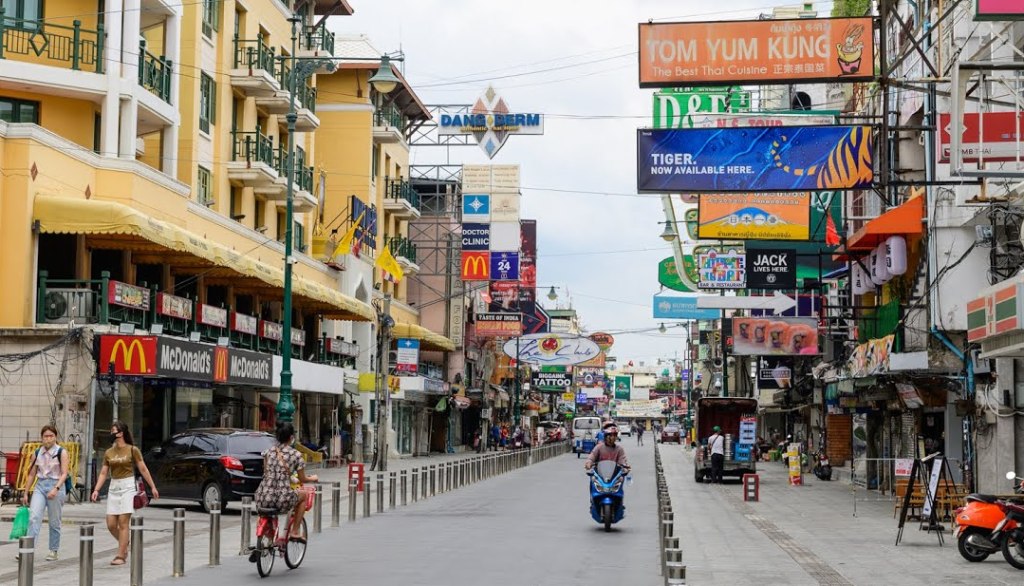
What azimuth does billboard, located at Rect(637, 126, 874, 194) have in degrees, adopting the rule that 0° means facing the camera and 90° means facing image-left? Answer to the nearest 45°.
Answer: approximately 0°

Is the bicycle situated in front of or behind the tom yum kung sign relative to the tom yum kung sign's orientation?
in front

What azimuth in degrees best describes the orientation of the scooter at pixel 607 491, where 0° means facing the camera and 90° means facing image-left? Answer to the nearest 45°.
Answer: approximately 0°

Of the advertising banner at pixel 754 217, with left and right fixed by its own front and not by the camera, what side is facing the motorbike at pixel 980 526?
front

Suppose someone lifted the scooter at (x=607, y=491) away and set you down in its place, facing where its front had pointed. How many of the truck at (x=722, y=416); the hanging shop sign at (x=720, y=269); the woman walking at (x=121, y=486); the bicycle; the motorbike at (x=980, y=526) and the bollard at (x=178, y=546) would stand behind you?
2

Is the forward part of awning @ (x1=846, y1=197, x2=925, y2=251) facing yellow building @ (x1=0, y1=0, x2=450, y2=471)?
yes

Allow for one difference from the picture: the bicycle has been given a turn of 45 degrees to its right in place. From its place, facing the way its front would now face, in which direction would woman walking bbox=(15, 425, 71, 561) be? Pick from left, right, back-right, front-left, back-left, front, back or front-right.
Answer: back-left

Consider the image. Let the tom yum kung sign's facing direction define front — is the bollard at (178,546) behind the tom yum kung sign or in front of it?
in front

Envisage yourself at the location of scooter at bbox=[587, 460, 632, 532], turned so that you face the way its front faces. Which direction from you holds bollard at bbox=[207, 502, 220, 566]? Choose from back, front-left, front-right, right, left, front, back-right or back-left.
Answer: front-right

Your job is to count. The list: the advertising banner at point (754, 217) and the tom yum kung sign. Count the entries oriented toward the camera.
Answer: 2

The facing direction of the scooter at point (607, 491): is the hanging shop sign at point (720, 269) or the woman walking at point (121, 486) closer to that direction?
the woman walking

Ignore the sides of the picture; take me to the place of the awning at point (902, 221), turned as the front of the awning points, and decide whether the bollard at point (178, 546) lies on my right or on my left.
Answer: on my left

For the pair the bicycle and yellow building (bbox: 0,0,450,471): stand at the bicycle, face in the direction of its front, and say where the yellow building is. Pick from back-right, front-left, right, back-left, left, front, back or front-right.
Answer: front-left

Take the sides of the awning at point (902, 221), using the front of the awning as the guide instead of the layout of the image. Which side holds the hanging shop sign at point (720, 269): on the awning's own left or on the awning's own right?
on the awning's own right

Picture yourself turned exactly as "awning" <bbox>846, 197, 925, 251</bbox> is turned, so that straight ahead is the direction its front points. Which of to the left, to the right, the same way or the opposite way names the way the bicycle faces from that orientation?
to the right

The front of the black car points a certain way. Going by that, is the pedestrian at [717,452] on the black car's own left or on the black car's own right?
on the black car's own right
